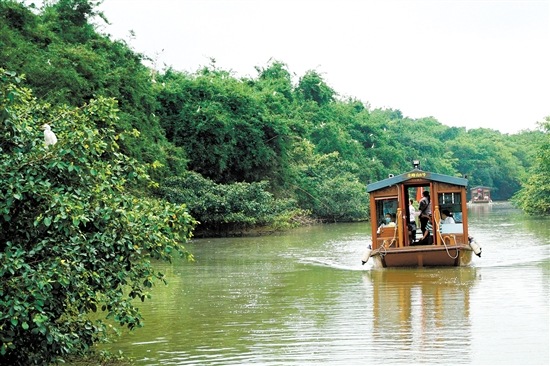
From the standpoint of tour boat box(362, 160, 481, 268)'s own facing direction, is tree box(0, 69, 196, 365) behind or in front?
in front

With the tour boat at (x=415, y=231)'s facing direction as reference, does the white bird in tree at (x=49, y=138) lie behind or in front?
in front

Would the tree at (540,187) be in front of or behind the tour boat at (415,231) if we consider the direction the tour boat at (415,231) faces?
behind

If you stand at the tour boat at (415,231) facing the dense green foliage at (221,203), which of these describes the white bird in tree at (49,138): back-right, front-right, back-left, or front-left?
back-left

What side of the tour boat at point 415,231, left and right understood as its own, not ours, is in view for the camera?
front

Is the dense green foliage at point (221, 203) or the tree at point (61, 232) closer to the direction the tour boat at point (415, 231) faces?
the tree

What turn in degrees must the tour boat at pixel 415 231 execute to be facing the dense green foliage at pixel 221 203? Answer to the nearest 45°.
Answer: approximately 135° to its right

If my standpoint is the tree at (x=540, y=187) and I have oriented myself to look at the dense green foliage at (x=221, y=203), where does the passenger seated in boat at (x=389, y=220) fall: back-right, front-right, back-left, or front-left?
front-left

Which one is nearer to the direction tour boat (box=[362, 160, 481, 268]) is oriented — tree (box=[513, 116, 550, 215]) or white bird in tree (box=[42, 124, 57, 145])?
the white bird in tree

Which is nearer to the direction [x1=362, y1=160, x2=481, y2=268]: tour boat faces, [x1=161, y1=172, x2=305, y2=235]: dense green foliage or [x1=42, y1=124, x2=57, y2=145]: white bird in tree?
the white bird in tree
